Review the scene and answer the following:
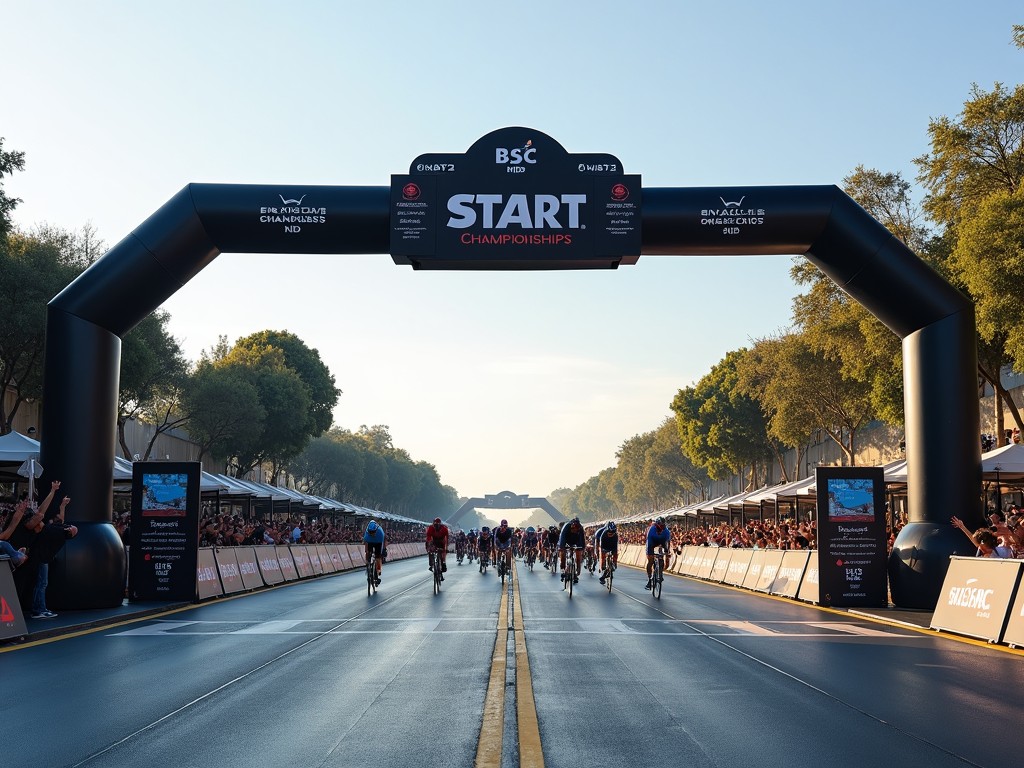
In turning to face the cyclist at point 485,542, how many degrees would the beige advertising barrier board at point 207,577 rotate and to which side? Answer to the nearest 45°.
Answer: approximately 90° to its left

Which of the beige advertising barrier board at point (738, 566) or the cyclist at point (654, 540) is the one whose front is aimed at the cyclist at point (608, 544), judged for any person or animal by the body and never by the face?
the beige advertising barrier board

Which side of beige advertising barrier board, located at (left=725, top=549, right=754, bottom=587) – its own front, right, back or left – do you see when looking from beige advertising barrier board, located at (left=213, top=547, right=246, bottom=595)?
front

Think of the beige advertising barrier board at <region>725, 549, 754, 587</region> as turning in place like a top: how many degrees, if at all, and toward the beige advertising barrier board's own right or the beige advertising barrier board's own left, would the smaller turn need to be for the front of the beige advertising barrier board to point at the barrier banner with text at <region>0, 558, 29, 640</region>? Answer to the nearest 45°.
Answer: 0° — it already faces it

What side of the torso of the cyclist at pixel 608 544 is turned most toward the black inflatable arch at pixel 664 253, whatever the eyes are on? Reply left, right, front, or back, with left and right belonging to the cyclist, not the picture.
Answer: front

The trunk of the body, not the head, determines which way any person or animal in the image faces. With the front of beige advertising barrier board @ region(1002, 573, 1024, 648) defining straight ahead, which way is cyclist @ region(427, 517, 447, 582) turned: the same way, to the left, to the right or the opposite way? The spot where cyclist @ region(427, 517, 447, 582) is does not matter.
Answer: to the left

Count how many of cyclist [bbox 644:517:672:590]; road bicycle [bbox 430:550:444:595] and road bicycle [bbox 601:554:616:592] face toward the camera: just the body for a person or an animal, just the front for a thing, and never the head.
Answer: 3

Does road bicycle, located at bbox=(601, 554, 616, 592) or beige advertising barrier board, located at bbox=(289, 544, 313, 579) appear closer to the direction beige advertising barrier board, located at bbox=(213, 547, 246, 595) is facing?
the road bicycle

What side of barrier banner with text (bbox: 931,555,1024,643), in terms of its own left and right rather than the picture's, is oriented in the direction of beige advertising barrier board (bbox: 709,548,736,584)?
right

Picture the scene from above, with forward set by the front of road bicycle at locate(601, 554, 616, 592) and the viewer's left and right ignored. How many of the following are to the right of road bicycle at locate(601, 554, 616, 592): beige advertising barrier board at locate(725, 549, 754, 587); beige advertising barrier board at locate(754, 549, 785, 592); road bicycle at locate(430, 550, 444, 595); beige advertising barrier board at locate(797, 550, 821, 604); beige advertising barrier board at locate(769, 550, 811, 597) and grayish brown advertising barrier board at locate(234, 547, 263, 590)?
2

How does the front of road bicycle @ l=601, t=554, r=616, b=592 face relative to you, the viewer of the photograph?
facing the viewer

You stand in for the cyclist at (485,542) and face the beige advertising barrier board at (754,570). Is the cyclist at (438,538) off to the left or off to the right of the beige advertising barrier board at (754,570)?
right

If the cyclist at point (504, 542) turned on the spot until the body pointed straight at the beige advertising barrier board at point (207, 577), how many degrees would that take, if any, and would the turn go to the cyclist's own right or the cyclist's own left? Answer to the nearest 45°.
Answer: approximately 45° to the cyclist's own right

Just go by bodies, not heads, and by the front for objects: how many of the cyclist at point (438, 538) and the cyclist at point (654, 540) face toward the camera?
2

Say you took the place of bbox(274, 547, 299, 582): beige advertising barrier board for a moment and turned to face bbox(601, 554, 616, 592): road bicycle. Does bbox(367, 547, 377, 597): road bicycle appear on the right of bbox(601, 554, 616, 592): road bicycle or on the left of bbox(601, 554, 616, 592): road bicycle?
right

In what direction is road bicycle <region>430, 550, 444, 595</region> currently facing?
toward the camera

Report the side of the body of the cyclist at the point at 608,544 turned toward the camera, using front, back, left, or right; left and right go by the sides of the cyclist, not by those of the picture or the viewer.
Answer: front
